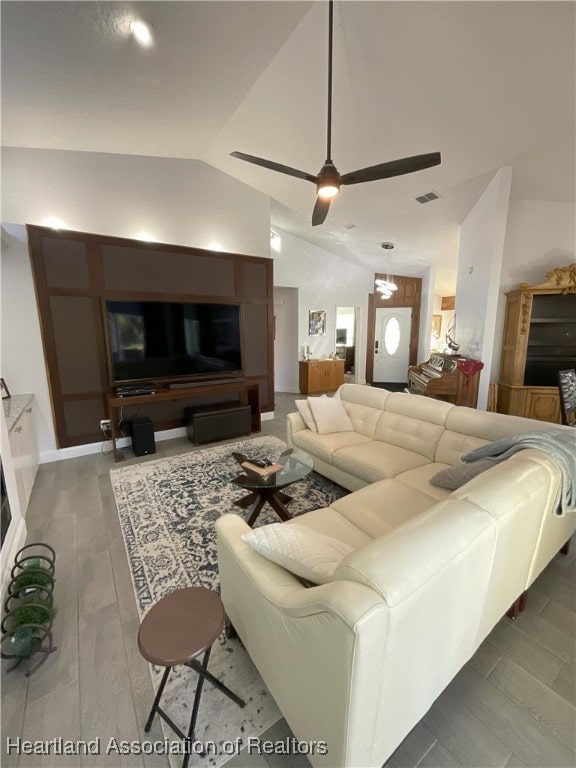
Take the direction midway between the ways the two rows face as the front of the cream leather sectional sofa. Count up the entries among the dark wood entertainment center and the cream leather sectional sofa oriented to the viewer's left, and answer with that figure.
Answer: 1

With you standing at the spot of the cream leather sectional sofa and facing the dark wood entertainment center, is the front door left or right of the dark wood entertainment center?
right

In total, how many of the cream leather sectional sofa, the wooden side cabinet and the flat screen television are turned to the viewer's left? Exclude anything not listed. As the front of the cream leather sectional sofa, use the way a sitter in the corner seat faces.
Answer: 1

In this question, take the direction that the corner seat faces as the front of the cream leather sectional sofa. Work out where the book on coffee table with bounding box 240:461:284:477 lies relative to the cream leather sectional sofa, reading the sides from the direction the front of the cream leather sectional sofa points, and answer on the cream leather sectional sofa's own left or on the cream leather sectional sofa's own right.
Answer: on the cream leather sectional sofa's own right

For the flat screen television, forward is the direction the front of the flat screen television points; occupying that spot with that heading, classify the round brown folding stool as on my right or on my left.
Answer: on my right

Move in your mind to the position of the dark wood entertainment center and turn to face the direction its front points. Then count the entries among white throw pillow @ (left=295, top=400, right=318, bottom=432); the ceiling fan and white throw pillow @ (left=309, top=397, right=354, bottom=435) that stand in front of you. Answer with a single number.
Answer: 3

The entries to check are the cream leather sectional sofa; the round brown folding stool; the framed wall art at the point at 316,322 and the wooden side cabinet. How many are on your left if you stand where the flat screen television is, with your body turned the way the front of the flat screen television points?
2

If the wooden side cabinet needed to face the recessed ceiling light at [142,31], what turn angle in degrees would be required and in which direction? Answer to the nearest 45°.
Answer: approximately 45° to its right

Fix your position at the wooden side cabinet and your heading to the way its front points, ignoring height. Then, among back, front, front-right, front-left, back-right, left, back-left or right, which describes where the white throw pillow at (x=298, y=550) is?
front-right

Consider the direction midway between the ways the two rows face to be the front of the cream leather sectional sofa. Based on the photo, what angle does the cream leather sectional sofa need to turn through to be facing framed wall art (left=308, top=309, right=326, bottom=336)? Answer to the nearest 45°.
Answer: approximately 90° to its right

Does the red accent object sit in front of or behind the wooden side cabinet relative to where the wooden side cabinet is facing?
in front

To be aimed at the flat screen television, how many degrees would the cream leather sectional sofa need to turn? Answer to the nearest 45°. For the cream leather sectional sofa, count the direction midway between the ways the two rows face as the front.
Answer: approximately 45° to its right

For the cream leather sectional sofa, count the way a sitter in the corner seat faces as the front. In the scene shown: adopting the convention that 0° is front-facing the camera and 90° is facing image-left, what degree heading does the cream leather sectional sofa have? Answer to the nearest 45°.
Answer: approximately 90°

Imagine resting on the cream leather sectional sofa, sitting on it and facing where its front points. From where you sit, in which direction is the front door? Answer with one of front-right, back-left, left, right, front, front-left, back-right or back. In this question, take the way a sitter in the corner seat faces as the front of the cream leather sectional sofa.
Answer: right

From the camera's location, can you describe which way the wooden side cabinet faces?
facing the viewer and to the right of the viewer

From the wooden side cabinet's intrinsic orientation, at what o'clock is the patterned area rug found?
The patterned area rug is roughly at 2 o'clock from the wooden side cabinet.
